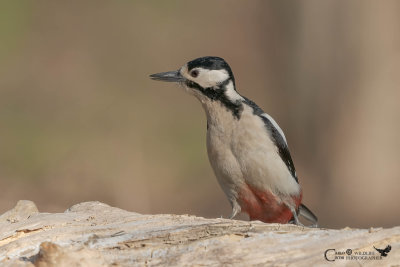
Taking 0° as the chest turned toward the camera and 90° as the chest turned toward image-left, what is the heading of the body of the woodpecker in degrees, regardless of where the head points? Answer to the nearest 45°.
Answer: approximately 45°
